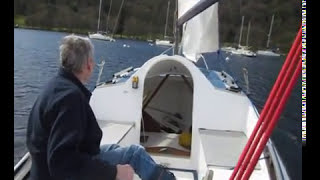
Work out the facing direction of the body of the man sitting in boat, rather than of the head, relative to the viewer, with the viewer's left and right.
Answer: facing away from the viewer and to the right of the viewer

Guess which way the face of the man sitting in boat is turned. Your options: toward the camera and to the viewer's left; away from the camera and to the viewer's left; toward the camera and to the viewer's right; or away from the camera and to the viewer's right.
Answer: away from the camera and to the viewer's right
